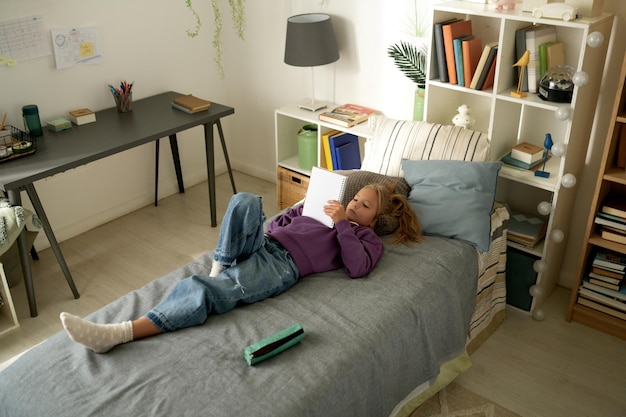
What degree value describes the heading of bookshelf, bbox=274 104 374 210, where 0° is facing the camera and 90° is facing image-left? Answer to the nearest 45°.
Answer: approximately 45°

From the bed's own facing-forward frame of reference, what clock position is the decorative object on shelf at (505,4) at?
The decorative object on shelf is roughly at 6 o'clock from the bed.

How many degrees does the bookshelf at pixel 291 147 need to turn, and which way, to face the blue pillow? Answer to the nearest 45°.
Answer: approximately 90° to its left

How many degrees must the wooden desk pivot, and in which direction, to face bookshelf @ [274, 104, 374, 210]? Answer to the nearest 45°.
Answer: approximately 45° to its left

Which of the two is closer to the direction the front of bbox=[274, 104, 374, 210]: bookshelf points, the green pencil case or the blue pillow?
the green pencil case

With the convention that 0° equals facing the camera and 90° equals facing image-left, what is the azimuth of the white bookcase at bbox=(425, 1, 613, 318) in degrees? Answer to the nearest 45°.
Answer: approximately 45°

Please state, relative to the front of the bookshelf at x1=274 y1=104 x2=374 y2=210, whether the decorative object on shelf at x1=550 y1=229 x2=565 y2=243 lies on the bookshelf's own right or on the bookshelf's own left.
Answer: on the bookshelf's own left
